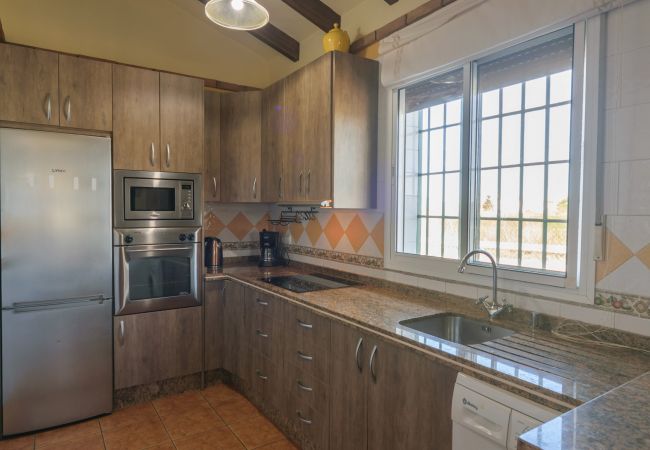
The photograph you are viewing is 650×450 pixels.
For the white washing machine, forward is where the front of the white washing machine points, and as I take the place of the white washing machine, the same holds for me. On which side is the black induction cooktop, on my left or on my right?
on my right

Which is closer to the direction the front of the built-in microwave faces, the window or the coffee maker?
the window

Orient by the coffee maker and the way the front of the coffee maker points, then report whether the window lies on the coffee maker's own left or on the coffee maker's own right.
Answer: on the coffee maker's own left

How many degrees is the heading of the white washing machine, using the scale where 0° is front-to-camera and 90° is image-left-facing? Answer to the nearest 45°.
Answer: approximately 45°

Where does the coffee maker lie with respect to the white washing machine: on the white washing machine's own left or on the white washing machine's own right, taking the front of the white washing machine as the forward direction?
on the white washing machine's own right

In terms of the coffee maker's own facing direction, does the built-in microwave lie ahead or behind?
ahead

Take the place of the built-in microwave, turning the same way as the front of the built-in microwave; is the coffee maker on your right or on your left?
on your left

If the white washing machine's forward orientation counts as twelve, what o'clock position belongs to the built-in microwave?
The built-in microwave is roughly at 2 o'clock from the white washing machine.

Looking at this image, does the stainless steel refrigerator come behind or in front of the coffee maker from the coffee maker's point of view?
in front

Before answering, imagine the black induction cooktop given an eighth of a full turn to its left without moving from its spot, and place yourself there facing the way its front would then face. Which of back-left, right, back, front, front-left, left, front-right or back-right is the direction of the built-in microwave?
right

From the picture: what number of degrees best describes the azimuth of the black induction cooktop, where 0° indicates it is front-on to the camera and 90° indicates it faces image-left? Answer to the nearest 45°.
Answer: approximately 45°

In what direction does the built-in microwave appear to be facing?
toward the camera

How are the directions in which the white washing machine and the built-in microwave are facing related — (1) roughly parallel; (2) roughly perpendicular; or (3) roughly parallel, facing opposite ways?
roughly perpendicular

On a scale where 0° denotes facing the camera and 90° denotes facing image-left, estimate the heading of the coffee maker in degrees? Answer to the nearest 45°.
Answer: approximately 45°
